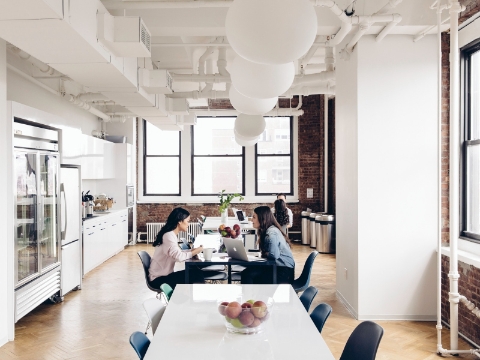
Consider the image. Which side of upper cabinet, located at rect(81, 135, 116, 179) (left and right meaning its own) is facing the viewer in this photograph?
right

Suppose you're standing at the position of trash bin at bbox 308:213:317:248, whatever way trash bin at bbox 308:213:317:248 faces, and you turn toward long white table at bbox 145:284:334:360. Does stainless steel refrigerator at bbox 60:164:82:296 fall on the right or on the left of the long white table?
right

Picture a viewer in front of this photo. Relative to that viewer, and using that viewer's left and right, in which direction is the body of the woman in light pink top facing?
facing to the right of the viewer

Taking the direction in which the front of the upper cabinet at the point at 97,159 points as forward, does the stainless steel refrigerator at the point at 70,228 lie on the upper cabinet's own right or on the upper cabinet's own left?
on the upper cabinet's own right

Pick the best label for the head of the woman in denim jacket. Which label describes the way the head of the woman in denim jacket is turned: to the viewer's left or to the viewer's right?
to the viewer's left

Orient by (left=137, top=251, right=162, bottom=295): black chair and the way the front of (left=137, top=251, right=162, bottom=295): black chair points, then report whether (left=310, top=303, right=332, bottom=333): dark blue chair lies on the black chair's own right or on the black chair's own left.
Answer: on the black chair's own right

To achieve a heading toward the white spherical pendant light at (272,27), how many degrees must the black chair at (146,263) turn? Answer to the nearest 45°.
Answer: approximately 90° to its right

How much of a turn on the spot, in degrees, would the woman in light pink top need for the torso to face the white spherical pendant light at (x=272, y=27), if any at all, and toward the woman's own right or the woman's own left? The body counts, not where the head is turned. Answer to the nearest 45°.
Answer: approximately 90° to the woman's own right

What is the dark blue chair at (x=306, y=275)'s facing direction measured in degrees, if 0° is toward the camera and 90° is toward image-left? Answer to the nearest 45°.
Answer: approximately 90°

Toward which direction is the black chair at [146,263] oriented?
to the viewer's right

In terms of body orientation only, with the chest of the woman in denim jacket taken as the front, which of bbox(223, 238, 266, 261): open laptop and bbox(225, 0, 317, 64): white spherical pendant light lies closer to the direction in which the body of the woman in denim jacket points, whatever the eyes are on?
the open laptop

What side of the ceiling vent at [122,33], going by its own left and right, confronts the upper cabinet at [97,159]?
left

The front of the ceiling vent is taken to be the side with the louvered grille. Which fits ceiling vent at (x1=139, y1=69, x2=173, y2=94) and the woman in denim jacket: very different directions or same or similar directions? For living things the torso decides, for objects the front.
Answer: very different directions
